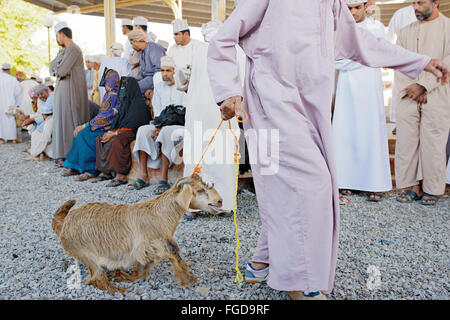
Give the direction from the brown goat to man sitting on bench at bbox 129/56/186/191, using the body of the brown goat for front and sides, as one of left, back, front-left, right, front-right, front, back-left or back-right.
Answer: left

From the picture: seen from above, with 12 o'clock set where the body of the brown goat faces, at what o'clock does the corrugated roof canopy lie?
The corrugated roof canopy is roughly at 9 o'clock from the brown goat.

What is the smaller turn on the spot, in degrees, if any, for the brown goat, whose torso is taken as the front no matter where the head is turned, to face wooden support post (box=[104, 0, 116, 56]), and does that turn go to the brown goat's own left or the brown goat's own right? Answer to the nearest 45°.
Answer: approximately 90° to the brown goat's own left

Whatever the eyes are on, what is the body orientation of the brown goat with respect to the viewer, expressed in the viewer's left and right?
facing to the right of the viewer

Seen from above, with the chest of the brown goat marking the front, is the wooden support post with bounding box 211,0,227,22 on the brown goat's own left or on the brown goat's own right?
on the brown goat's own left
